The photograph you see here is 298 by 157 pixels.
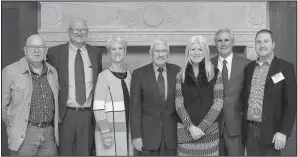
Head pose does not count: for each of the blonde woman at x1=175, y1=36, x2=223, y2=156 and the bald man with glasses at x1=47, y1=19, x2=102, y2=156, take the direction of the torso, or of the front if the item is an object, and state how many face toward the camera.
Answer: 2

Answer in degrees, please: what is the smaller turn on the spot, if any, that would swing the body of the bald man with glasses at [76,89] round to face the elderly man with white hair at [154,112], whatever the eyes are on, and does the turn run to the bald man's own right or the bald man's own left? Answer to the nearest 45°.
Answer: approximately 45° to the bald man's own left

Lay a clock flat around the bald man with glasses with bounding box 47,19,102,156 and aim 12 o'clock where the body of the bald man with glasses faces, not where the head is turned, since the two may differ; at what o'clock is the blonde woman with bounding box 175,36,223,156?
The blonde woman is roughly at 10 o'clock from the bald man with glasses.

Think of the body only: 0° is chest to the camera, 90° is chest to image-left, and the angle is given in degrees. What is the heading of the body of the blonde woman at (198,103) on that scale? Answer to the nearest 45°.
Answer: approximately 0°

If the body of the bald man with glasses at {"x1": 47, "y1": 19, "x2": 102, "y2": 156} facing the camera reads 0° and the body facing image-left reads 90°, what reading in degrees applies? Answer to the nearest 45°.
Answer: approximately 0°
